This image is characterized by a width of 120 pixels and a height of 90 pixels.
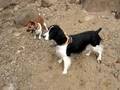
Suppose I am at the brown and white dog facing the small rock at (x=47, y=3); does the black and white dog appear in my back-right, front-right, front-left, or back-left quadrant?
back-right

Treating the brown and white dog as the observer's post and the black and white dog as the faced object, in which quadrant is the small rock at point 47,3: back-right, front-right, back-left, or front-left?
back-left

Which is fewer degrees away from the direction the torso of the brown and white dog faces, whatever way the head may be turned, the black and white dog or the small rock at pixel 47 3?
the black and white dog
